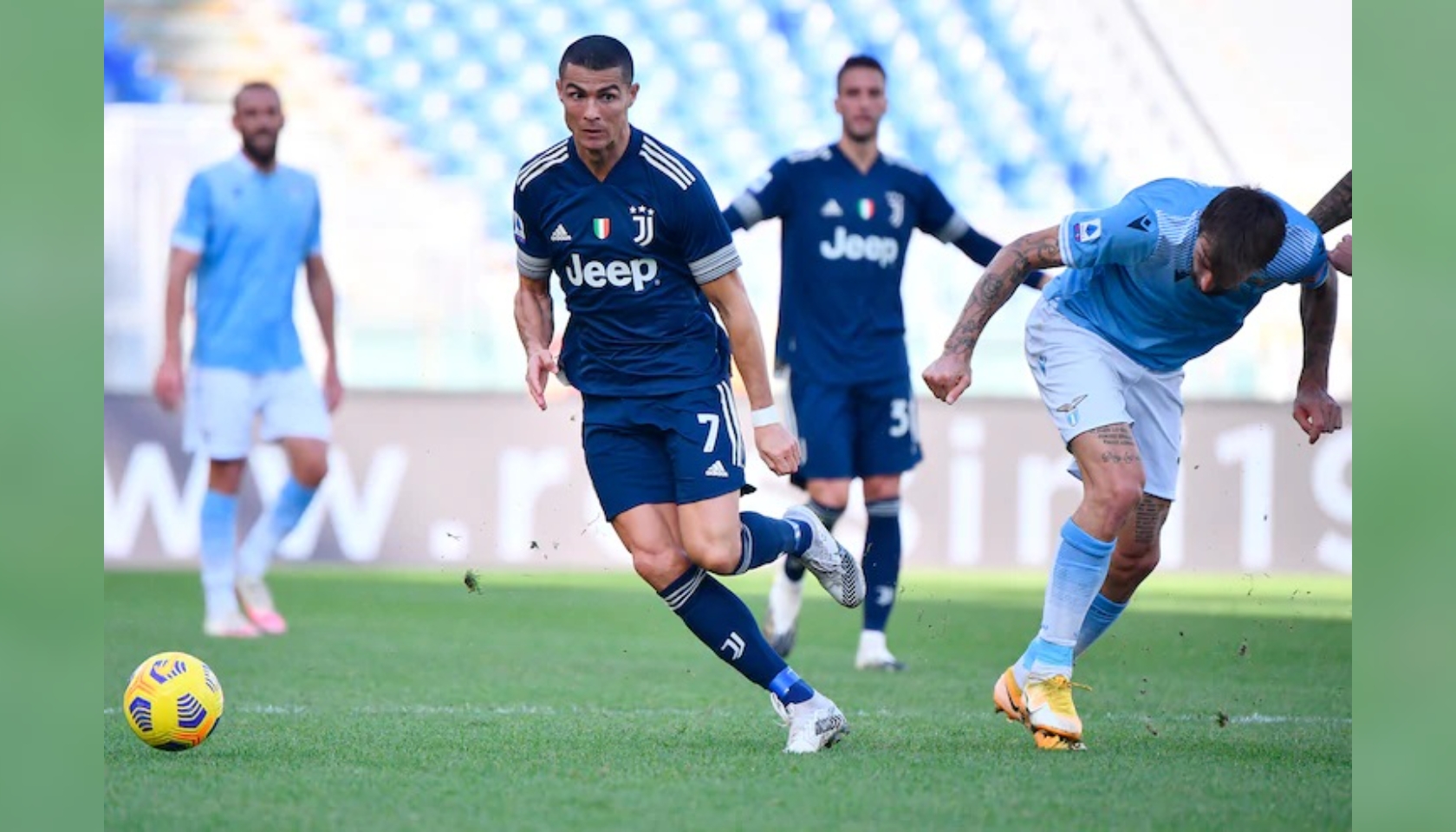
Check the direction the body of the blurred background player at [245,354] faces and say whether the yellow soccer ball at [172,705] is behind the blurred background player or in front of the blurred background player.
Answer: in front

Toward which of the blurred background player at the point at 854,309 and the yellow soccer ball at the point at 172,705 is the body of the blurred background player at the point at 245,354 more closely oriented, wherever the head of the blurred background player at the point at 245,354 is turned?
the yellow soccer ball

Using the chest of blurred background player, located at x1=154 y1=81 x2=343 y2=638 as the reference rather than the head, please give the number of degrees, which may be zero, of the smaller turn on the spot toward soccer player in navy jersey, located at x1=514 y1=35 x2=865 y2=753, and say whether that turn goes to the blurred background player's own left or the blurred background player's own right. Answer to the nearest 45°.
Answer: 0° — they already face them

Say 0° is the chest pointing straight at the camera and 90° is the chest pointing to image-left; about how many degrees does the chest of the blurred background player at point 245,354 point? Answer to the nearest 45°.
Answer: approximately 0°

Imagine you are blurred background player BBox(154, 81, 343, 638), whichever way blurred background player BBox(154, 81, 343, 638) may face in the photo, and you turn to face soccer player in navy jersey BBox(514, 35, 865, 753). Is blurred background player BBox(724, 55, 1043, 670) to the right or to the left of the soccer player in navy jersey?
left

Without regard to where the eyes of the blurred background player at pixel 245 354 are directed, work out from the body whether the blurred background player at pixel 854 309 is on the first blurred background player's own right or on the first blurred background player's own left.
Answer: on the first blurred background player's own left
